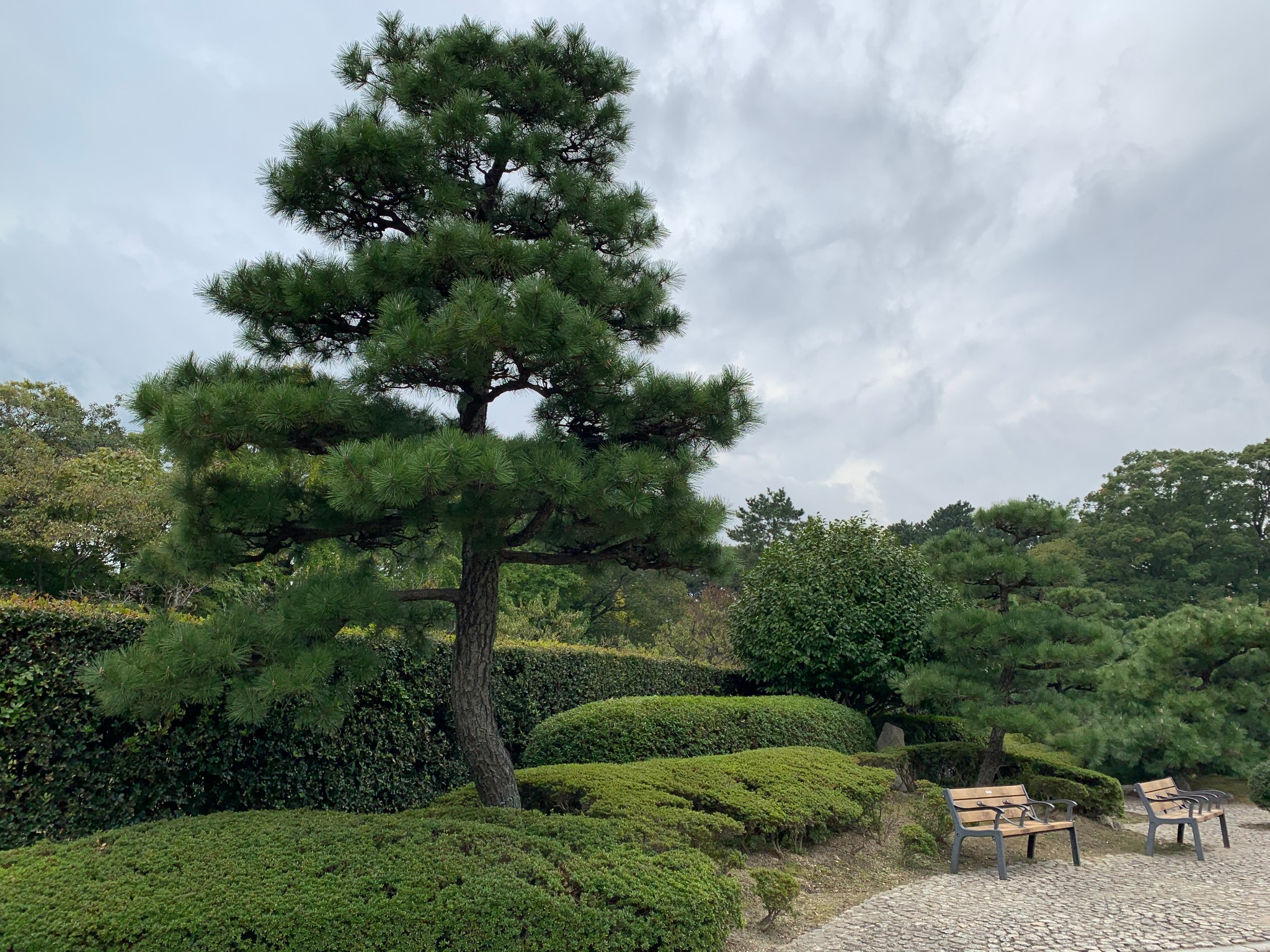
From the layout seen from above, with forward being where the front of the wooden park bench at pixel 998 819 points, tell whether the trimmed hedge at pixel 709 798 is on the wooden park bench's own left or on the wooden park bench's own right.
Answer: on the wooden park bench's own right

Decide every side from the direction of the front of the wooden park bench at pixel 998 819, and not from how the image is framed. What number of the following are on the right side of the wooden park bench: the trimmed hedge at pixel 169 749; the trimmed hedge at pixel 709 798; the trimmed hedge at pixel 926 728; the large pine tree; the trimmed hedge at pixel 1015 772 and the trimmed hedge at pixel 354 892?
4

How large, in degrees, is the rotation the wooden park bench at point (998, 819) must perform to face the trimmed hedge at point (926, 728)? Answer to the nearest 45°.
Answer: approximately 135° to its left

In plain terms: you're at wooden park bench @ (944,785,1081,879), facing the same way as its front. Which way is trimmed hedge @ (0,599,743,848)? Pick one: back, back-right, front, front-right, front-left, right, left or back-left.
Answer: right

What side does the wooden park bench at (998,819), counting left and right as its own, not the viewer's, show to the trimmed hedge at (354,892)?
right

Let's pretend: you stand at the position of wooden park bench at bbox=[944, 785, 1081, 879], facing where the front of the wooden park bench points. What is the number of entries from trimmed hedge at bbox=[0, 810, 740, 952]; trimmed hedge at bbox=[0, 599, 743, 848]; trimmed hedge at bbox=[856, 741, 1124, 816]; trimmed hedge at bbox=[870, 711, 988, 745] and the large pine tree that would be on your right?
3

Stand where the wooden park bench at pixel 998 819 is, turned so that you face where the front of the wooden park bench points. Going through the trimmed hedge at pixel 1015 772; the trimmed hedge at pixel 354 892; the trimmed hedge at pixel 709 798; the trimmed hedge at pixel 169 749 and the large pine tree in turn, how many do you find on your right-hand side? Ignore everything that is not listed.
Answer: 4

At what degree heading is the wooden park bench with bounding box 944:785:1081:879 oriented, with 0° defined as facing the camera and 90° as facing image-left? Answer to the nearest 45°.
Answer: approximately 315°

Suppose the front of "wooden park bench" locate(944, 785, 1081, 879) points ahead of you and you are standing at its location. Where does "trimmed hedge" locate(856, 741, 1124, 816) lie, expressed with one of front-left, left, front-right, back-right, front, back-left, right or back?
back-left

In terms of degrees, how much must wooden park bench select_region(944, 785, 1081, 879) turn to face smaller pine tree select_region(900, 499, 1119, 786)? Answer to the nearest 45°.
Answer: approximately 135° to its left

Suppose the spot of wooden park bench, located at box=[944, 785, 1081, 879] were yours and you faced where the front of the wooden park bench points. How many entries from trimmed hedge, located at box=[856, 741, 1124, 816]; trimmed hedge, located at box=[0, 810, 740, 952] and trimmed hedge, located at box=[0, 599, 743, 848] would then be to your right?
2

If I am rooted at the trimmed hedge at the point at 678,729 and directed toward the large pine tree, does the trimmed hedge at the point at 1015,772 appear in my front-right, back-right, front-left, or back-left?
back-left
